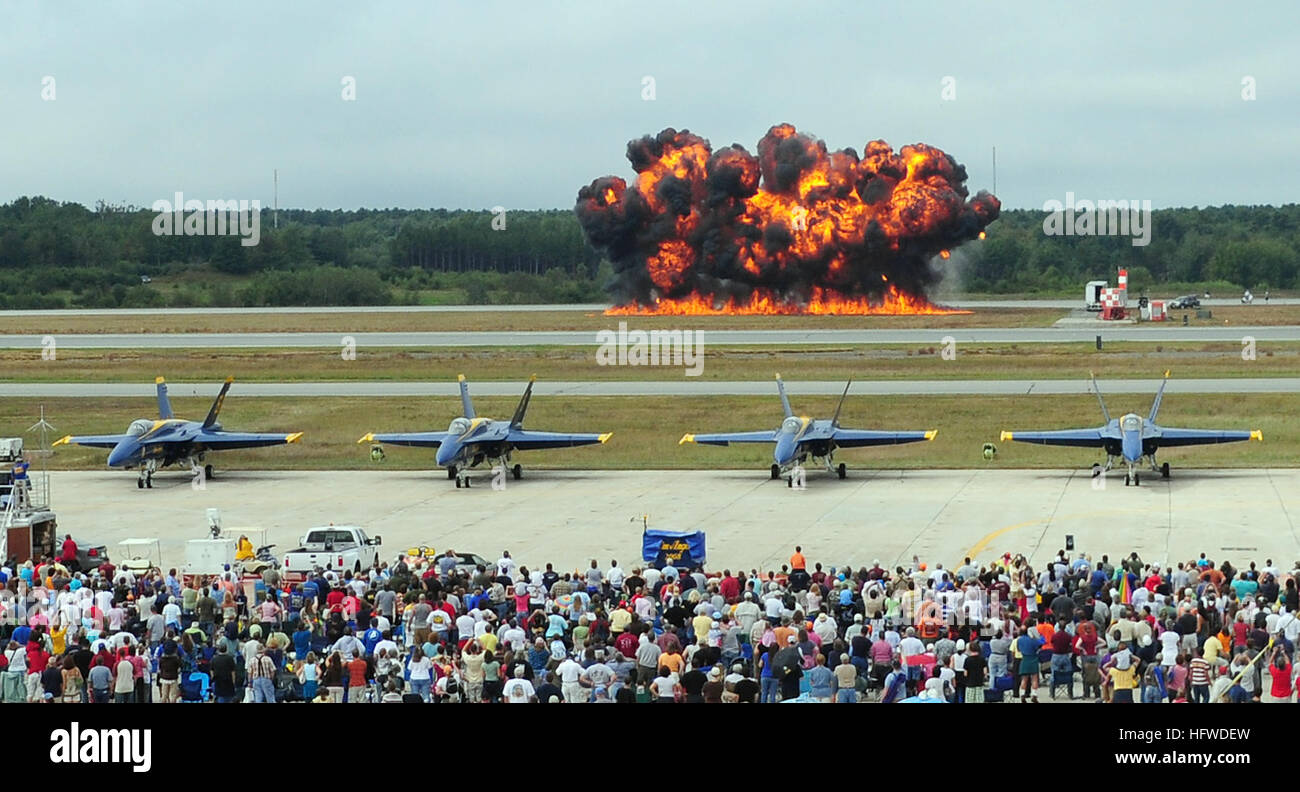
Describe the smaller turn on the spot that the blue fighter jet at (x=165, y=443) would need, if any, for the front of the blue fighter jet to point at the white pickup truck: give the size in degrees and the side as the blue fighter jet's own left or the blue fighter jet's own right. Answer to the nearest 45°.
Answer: approximately 45° to the blue fighter jet's own left

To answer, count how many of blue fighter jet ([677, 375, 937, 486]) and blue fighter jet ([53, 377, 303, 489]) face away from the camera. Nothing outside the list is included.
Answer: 0

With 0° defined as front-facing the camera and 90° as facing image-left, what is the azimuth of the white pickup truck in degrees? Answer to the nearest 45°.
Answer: approximately 225°

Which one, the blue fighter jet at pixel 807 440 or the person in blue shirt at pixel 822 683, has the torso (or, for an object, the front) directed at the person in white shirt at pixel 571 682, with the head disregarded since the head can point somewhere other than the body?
the blue fighter jet

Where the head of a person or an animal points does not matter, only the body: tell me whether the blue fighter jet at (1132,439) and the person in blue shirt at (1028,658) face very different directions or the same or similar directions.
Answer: very different directions

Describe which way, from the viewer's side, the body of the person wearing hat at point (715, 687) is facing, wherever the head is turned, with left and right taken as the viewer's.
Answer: facing away from the viewer

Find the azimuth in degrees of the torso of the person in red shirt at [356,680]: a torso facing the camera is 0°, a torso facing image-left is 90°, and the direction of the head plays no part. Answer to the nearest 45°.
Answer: approximately 180°

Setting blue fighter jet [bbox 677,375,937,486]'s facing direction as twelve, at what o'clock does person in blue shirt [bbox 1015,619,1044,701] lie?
The person in blue shirt is roughly at 12 o'clock from the blue fighter jet.

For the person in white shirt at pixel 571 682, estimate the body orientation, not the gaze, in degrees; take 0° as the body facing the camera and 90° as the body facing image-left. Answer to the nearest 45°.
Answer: approximately 180°

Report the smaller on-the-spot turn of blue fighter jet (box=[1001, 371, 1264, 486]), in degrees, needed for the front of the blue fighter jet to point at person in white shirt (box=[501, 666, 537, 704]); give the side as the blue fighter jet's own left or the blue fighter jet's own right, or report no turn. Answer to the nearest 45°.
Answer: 0° — it already faces them

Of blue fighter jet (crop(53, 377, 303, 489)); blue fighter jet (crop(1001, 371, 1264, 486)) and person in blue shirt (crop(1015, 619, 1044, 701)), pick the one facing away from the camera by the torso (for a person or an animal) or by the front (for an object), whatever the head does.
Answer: the person in blue shirt

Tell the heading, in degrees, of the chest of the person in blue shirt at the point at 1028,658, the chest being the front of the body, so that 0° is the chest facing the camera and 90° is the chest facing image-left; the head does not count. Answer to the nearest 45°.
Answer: approximately 180°
